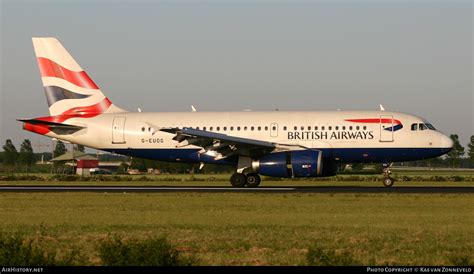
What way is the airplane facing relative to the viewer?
to the viewer's right
